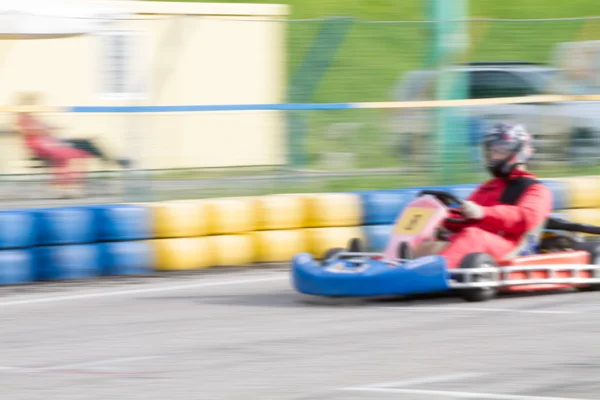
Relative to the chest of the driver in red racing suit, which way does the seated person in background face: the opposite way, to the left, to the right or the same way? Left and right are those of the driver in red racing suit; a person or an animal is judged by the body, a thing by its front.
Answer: the opposite way

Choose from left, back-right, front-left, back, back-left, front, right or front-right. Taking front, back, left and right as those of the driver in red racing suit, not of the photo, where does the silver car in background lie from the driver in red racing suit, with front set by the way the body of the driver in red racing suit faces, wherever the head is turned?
back-right

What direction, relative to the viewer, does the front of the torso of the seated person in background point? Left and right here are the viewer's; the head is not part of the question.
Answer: facing to the right of the viewer
